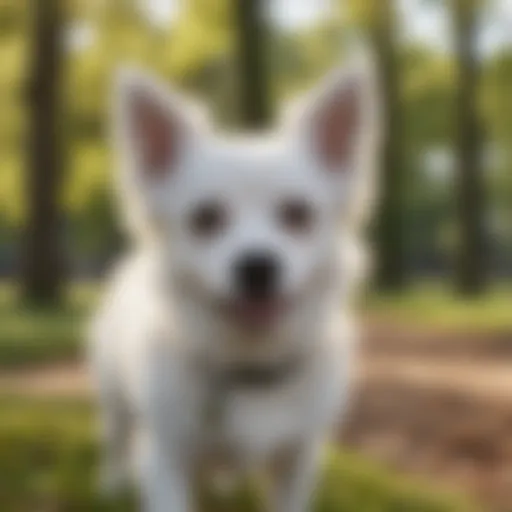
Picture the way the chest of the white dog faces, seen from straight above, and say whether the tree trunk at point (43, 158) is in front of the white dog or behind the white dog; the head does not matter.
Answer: behind

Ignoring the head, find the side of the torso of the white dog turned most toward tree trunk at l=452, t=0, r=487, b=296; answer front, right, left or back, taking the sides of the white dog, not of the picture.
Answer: back

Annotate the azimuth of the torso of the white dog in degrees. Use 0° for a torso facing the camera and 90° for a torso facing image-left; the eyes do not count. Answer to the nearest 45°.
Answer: approximately 0°

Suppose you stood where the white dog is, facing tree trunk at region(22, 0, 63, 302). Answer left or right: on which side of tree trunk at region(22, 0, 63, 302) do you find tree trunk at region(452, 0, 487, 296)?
right

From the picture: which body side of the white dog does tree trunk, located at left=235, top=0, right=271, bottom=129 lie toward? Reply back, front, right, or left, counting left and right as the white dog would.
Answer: back

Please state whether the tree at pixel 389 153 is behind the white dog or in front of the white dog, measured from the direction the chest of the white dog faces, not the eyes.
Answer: behind
